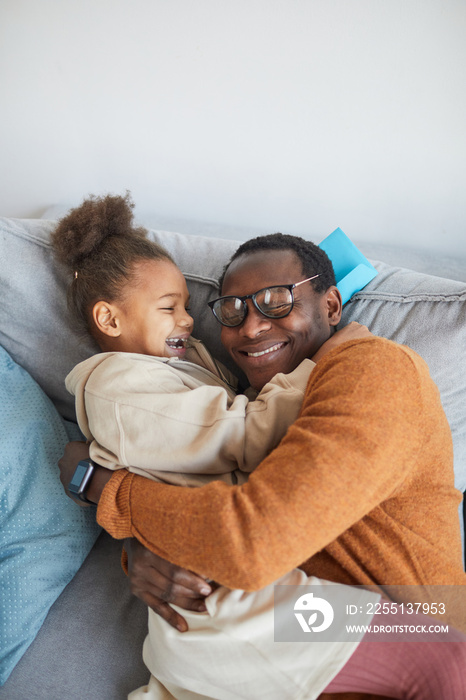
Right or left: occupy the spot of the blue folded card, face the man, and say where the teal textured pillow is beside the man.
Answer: right

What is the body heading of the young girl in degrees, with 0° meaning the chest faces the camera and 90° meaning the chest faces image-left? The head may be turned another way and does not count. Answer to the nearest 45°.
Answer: approximately 270°

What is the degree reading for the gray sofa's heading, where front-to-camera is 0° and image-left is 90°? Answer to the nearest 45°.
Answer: approximately 0°

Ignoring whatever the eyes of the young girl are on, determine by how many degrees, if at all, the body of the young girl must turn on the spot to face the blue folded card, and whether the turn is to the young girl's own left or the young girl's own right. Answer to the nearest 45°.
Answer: approximately 45° to the young girl's own left
